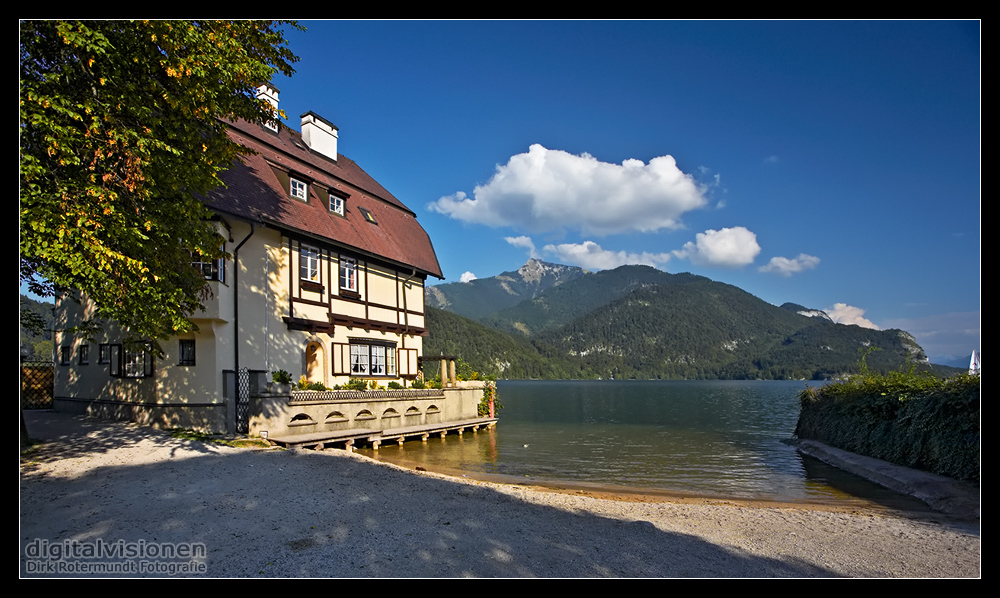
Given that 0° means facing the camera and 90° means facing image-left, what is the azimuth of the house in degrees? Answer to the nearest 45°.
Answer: approximately 315°

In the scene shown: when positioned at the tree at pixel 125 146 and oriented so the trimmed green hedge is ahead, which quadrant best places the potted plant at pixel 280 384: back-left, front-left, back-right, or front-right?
front-left

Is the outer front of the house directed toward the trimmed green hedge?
yes

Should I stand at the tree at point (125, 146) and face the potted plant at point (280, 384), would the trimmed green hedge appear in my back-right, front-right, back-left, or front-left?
front-right
